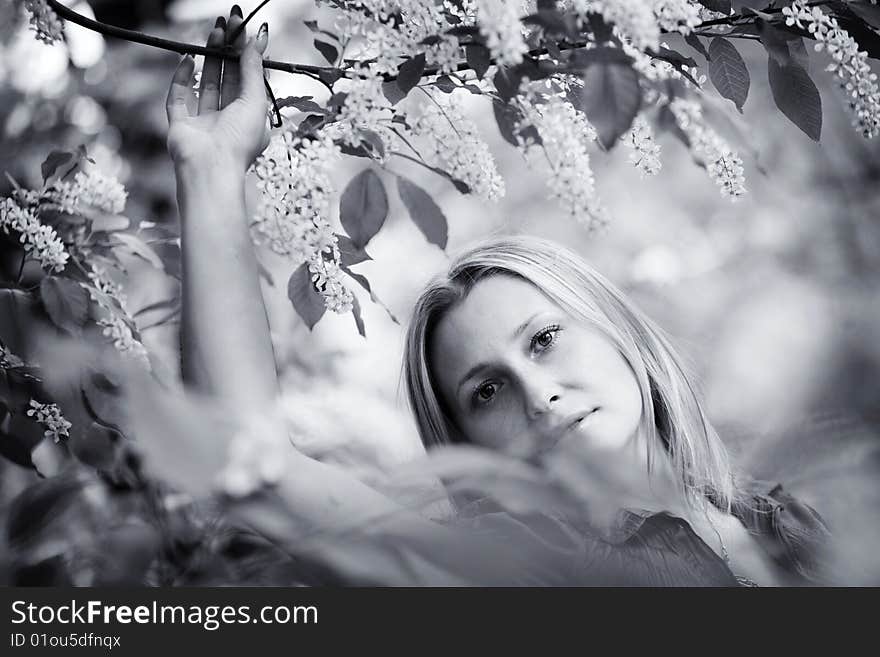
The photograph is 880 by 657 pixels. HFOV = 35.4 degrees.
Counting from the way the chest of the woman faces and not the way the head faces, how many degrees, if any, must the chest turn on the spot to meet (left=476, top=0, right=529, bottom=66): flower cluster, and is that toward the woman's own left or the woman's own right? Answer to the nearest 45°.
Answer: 0° — they already face it

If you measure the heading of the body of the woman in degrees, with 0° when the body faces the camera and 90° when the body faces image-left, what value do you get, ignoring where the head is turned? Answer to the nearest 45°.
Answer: approximately 0°
